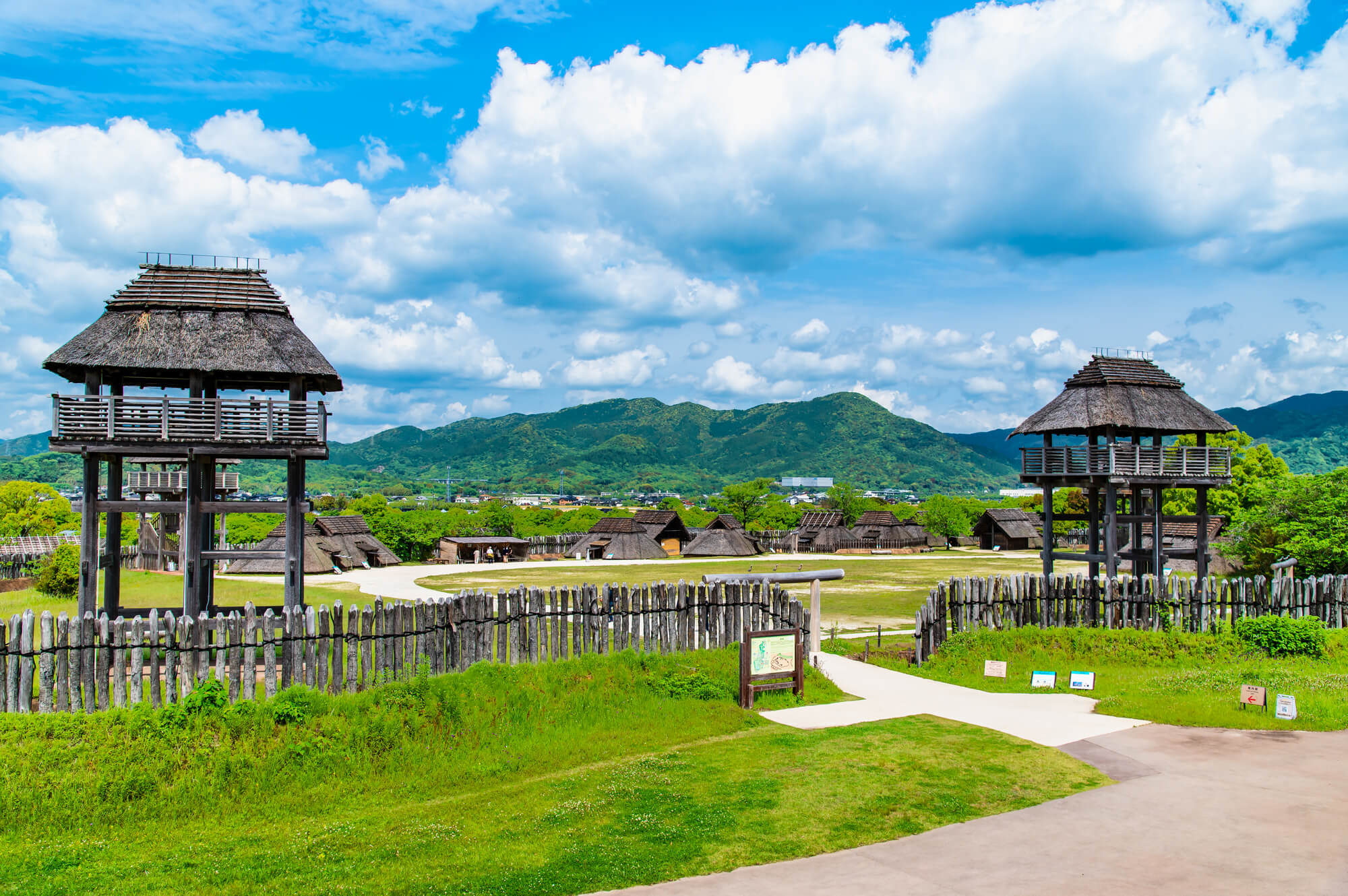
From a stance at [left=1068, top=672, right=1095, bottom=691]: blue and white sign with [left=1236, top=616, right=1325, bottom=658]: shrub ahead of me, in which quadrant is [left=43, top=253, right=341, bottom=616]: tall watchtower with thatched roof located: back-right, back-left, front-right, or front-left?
back-left

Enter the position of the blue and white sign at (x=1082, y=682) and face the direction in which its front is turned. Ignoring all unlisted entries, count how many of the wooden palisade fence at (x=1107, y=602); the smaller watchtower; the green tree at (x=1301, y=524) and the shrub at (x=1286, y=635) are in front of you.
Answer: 0

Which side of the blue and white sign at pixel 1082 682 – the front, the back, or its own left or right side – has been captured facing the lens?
front

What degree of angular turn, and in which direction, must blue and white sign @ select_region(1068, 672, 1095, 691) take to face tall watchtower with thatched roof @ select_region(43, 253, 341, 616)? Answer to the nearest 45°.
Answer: approximately 90° to its right

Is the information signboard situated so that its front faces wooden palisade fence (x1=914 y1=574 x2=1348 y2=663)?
no

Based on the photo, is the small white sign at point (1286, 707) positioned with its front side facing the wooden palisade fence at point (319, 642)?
no

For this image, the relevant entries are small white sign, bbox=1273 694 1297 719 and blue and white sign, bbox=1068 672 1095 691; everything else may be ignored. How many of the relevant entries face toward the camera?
2

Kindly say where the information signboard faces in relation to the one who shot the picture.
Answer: facing the viewer and to the right of the viewer

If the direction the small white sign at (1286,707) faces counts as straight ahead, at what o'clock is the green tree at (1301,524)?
The green tree is roughly at 6 o'clock from the small white sign.

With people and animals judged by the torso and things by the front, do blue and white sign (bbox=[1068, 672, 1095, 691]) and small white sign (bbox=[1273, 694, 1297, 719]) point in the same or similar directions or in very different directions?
same or similar directions

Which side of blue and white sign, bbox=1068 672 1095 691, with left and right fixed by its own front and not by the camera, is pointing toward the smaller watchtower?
back

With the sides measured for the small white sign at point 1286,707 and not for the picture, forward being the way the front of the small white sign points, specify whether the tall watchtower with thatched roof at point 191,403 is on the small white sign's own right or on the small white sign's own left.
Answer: on the small white sign's own right

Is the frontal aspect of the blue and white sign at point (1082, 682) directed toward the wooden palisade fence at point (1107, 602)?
no

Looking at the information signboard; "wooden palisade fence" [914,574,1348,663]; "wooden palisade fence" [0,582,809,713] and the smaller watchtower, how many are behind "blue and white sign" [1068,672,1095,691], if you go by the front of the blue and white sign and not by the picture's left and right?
2

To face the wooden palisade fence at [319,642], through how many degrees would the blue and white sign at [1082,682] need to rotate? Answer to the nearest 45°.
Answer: approximately 45° to its right
